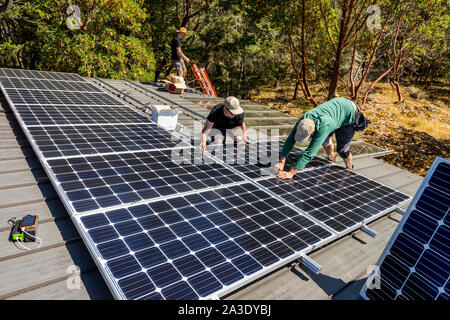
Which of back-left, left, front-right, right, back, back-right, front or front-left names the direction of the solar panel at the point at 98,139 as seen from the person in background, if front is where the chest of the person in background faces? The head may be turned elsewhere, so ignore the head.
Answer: right

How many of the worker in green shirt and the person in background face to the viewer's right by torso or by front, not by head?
1

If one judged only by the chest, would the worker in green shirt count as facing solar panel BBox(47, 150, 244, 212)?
yes

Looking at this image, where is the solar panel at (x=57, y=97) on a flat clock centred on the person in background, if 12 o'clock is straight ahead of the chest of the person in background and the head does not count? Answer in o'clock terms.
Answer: The solar panel is roughly at 4 o'clock from the person in background.

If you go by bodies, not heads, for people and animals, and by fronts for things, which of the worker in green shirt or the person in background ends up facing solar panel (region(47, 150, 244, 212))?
the worker in green shirt

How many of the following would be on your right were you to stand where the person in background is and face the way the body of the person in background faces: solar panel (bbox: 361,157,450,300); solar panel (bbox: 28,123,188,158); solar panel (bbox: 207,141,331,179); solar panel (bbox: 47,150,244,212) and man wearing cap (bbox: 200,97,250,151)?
5

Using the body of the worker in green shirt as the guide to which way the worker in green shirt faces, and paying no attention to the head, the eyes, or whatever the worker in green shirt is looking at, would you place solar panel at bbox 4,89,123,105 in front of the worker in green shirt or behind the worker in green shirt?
in front

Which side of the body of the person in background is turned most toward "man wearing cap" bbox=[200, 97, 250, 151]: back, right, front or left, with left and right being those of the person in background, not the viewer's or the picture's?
right

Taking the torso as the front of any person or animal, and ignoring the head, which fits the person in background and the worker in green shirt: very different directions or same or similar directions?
very different directions

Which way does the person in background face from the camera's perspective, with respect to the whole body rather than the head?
to the viewer's right

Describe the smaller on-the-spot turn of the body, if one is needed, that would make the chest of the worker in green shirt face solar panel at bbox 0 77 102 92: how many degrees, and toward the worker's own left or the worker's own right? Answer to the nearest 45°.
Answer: approximately 45° to the worker's own right

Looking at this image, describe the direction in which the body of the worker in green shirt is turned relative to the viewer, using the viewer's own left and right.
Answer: facing the viewer and to the left of the viewer

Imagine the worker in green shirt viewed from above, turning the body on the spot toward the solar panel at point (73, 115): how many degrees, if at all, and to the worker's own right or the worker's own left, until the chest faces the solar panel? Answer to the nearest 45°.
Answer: approximately 45° to the worker's own right

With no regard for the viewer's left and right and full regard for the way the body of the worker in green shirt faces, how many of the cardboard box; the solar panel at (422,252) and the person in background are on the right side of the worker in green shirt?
2

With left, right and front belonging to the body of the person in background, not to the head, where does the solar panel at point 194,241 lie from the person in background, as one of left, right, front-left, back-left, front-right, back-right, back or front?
right
